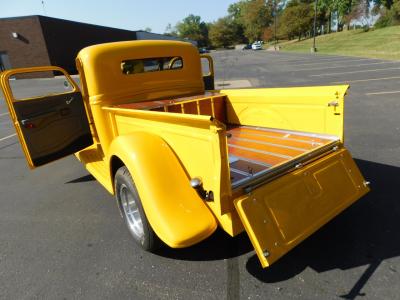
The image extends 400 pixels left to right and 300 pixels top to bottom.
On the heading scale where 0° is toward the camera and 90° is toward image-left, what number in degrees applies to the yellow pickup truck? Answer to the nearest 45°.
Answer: approximately 135°

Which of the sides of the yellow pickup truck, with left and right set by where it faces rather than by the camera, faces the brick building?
front

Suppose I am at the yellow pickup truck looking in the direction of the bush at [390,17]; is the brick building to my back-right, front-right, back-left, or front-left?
front-left

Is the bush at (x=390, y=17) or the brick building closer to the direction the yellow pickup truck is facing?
the brick building

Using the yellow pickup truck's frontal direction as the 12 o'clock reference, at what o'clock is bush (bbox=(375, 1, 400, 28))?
The bush is roughly at 3 o'clock from the yellow pickup truck.

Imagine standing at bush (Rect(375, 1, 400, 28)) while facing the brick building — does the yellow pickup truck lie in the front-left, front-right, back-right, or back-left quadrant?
front-left
